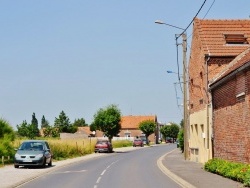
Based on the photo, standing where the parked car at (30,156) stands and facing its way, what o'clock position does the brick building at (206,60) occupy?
The brick building is roughly at 9 o'clock from the parked car.

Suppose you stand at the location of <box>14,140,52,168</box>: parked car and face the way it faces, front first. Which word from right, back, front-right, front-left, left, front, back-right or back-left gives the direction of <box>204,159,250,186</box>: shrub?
front-left

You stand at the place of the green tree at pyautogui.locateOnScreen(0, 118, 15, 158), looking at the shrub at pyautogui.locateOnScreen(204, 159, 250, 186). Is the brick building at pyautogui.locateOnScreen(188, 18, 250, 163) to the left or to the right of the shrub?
left

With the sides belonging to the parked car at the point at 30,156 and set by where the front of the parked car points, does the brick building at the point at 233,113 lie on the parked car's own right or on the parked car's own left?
on the parked car's own left

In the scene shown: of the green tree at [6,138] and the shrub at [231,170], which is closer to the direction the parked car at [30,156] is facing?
the shrub

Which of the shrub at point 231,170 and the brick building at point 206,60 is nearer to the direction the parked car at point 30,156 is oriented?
the shrub

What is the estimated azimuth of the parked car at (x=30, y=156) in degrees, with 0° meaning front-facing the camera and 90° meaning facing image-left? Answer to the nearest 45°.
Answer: approximately 0°
